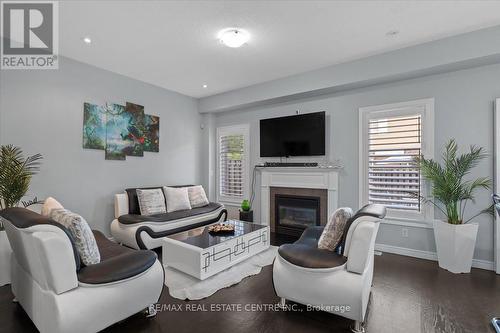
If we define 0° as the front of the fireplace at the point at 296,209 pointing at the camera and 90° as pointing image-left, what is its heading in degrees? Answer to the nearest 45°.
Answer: approximately 45°

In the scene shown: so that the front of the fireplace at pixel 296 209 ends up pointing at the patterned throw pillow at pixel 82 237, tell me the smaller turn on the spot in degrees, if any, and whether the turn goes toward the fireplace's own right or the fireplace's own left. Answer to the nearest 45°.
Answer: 0° — it already faces it

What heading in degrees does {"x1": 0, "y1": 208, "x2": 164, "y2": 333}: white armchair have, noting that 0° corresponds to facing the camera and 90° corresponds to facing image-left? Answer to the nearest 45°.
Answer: approximately 225°

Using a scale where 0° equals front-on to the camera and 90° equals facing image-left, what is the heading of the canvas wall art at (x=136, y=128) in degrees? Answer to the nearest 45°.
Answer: approximately 315°

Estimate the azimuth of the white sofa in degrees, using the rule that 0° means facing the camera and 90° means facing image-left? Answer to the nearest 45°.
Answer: approximately 315°

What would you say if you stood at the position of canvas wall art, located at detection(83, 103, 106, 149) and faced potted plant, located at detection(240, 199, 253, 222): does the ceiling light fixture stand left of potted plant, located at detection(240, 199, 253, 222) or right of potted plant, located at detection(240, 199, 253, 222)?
right

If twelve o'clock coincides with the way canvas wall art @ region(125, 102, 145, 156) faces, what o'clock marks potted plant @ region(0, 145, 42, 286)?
The potted plant is roughly at 3 o'clock from the canvas wall art.

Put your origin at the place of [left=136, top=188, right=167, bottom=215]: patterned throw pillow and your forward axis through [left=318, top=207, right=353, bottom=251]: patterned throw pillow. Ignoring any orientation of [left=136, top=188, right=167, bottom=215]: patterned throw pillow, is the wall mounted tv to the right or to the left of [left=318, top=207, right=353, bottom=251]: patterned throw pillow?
left

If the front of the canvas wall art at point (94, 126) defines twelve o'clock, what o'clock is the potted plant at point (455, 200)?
The potted plant is roughly at 12 o'clock from the canvas wall art.

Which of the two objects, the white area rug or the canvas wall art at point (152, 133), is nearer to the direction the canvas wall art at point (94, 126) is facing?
the white area rug
